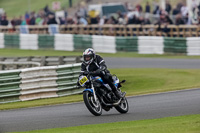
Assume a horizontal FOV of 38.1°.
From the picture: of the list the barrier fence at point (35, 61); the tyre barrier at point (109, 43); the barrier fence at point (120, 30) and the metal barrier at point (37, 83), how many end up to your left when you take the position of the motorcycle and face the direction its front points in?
0

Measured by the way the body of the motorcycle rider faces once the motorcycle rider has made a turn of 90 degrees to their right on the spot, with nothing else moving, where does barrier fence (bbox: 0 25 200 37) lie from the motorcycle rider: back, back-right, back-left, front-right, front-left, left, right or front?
front-right

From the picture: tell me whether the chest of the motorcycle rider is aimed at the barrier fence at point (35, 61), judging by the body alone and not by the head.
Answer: no

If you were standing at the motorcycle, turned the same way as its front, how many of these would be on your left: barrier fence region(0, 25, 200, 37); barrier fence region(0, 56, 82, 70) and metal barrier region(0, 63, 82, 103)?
0

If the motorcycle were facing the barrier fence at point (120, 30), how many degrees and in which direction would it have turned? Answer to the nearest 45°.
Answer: approximately 135° to its right

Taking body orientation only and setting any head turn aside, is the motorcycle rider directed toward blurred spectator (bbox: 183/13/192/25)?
no

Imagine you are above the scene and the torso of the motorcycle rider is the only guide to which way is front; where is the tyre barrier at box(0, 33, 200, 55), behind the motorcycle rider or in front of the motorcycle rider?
behind

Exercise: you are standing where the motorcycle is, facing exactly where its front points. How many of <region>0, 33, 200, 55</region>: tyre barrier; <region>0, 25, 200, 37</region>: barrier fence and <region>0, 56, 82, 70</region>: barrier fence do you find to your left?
0

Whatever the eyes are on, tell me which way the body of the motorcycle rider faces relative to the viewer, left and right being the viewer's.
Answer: facing the viewer and to the left of the viewer

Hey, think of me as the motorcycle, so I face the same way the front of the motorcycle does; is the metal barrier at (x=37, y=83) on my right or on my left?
on my right

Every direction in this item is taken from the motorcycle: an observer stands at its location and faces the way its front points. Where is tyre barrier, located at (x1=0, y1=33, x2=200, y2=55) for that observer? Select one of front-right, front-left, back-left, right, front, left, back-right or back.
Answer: back-right
